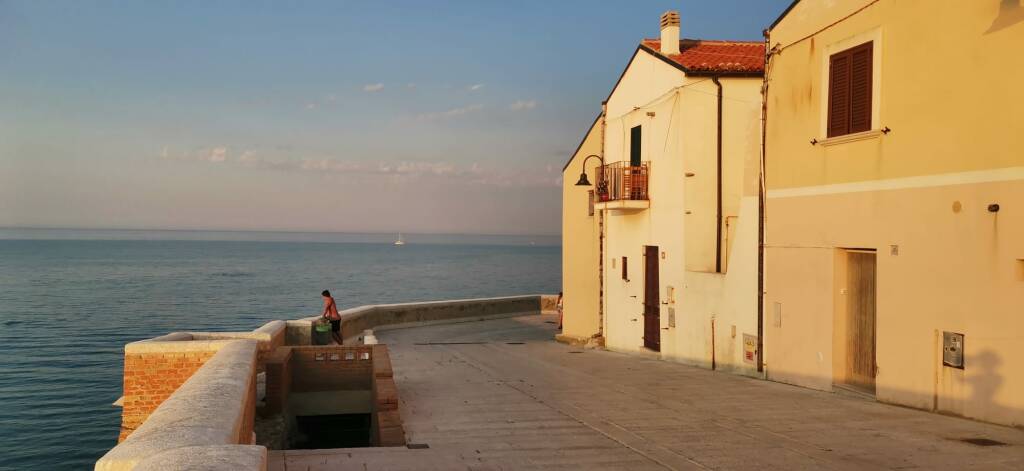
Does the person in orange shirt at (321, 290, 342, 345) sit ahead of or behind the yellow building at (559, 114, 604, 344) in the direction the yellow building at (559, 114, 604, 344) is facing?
ahead

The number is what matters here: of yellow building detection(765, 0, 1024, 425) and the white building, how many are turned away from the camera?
0

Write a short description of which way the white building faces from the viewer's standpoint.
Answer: facing the viewer and to the left of the viewer

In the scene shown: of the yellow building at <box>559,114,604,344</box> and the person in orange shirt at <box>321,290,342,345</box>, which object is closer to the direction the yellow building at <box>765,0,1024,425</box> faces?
the person in orange shirt

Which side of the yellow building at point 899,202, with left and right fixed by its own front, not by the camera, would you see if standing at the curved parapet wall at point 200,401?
front

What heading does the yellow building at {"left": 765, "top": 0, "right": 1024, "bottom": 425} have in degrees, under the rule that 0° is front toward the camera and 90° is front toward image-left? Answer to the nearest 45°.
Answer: approximately 45°
